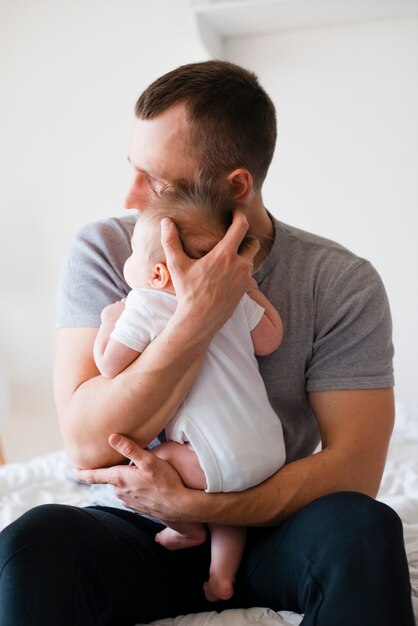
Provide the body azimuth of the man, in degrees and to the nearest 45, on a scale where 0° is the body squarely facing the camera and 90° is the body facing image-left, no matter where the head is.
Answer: approximately 0°

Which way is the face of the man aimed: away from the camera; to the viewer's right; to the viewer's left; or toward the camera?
to the viewer's left

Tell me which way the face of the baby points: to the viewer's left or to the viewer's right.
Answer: to the viewer's left
